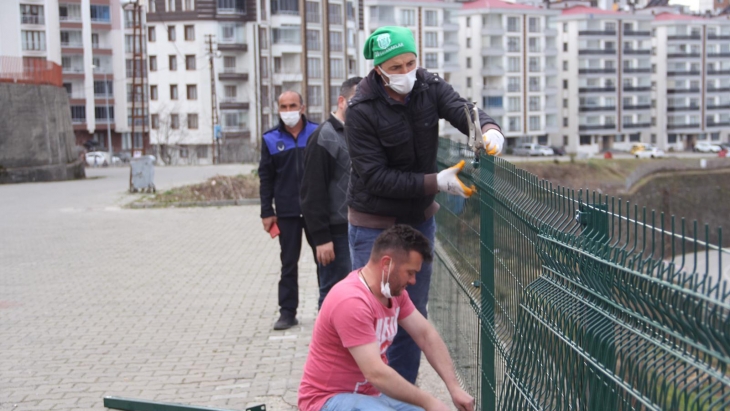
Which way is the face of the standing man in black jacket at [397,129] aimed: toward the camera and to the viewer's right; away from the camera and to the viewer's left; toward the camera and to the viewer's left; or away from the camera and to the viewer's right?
toward the camera and to the viewer's right

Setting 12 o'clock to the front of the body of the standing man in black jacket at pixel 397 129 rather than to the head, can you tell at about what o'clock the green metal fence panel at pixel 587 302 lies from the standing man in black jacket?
The green metal fence panel is roughly at 1 o'clock from the standing man in black jacket.

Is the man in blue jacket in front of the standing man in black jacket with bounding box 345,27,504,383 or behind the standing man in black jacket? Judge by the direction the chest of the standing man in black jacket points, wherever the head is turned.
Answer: behind

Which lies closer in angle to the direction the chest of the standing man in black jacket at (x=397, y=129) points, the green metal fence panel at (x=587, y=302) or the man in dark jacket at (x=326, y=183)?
the green metal fence panel

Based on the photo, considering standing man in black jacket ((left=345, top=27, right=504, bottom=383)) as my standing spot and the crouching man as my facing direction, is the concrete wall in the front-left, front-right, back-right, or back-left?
back-right

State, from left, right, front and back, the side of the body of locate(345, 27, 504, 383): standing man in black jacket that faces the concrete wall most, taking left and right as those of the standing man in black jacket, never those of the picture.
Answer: back

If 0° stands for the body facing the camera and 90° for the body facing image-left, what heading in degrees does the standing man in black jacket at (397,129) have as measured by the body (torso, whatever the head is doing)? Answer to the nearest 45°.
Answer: approximately 315°

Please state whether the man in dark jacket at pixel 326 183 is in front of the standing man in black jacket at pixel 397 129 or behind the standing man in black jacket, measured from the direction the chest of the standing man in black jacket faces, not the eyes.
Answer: behind
